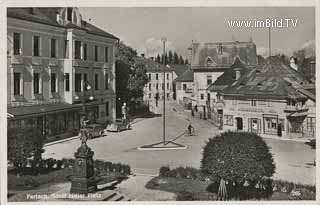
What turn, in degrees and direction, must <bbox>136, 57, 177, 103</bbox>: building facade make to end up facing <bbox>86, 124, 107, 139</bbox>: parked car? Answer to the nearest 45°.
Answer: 0° — it already faces it

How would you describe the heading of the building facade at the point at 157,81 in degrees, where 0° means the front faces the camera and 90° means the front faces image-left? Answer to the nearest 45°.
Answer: approximately 0°
